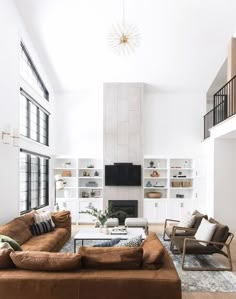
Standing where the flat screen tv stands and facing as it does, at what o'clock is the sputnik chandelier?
The sputnik chandelier is roughly at 12 o'clock from the flat screen tv.

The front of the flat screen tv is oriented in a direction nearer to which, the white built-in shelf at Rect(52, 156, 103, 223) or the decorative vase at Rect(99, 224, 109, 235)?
the decorative vase

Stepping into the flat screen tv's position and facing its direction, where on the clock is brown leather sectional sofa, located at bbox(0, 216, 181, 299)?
The brown leather sectional sofa is roughly at 12 o'clock from the flat screen tv.

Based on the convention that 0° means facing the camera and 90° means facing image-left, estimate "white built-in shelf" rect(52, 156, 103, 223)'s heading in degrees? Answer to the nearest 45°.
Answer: approximately 0°

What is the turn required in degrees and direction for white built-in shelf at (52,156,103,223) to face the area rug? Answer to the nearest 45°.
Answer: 0° — it already faces it

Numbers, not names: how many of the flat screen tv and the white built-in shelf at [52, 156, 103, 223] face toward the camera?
2

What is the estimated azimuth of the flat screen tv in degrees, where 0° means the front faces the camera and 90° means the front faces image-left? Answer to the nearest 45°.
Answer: approximately 0°

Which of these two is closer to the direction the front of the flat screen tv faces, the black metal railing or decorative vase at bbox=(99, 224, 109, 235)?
the decorative vase

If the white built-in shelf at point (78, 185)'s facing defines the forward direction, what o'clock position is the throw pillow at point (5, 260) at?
The throw pillow is roughly at 12 o'clock from the white built-in shelf.

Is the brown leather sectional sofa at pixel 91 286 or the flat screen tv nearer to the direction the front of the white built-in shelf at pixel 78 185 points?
the brown leather sectional sofa
